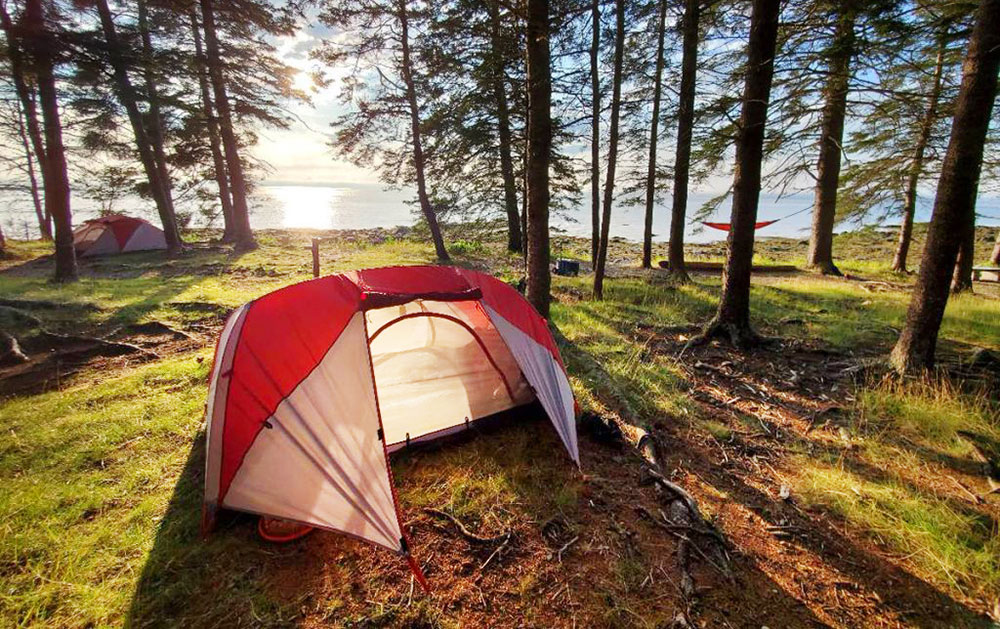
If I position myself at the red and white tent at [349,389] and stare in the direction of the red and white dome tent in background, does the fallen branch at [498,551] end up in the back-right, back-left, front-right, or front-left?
back-right

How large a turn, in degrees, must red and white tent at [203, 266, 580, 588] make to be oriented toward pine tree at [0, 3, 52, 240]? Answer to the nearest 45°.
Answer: approximately 180°

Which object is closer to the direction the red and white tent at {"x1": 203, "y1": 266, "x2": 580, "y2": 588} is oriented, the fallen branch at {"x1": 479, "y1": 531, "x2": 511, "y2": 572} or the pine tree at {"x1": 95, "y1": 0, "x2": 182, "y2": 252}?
the fallen branch

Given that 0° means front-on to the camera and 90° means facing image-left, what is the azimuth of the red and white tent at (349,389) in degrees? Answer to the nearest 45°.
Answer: approximately 315°

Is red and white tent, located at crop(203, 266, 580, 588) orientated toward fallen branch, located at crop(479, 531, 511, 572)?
yes

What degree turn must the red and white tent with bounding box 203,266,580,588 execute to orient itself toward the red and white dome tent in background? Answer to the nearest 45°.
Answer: approximately 180°

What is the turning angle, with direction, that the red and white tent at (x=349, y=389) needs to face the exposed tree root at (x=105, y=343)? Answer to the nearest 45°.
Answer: approximately 180°

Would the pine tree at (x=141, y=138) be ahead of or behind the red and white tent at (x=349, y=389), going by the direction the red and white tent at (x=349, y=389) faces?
behind
